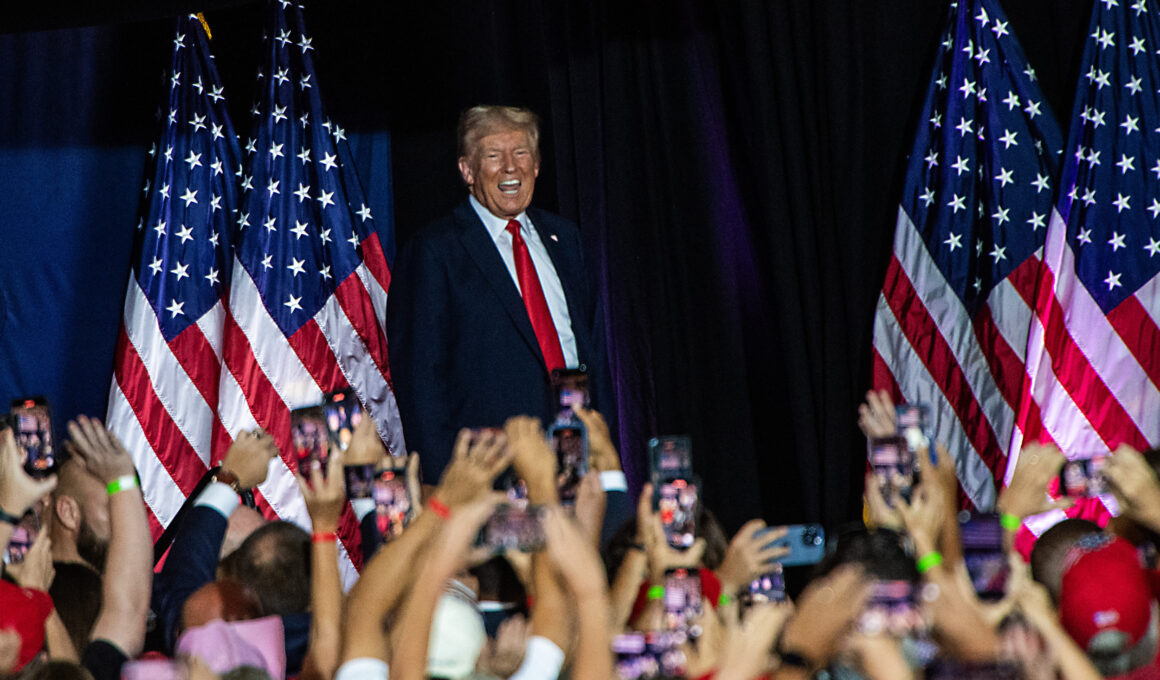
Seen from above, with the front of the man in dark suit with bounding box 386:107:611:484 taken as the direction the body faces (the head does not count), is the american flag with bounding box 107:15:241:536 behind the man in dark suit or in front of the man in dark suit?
behind

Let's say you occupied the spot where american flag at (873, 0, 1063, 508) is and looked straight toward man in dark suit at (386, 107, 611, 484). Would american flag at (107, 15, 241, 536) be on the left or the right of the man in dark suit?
right

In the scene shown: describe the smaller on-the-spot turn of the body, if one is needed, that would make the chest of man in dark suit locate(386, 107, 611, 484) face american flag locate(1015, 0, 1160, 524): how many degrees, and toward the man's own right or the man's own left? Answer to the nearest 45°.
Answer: approximately 45° to the man's own left

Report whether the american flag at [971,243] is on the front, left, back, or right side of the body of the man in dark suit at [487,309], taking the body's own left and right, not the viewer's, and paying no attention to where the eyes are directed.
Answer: left

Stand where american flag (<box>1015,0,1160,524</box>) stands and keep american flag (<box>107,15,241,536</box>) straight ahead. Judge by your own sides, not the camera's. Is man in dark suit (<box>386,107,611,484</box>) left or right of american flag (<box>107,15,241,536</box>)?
left

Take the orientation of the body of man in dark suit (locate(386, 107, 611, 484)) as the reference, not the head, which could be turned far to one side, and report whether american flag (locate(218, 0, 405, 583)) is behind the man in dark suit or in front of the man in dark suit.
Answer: behind

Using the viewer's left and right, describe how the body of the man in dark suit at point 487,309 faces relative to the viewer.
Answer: facing the viewer and to the right of the viewer
